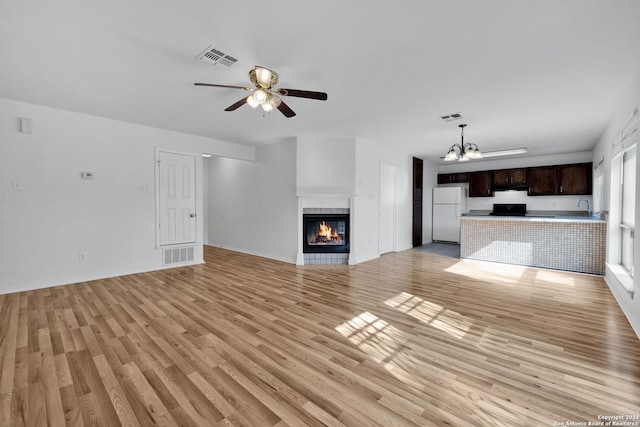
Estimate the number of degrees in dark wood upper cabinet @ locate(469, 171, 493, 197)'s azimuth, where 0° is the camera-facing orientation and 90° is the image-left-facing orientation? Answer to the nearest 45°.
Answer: approximately 0°

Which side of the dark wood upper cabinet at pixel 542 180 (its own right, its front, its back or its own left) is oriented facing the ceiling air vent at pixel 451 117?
front

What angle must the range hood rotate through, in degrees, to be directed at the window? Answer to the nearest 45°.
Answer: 0° — it already faces it

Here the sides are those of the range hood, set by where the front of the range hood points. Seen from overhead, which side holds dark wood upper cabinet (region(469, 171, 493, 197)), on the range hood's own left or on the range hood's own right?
on the range hood's own right

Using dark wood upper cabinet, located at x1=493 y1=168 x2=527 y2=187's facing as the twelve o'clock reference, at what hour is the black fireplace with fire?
The black fireplace with fire is roughly at 1 o'clock from the dark wood upper cabinet.

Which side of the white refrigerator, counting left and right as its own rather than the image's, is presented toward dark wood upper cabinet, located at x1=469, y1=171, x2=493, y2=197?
left

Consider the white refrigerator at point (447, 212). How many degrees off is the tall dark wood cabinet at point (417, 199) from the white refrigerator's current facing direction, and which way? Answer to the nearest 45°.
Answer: approximately 45° to its right

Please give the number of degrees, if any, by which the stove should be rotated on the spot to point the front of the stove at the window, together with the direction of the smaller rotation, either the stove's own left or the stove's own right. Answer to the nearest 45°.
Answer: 0° — it already faces it
